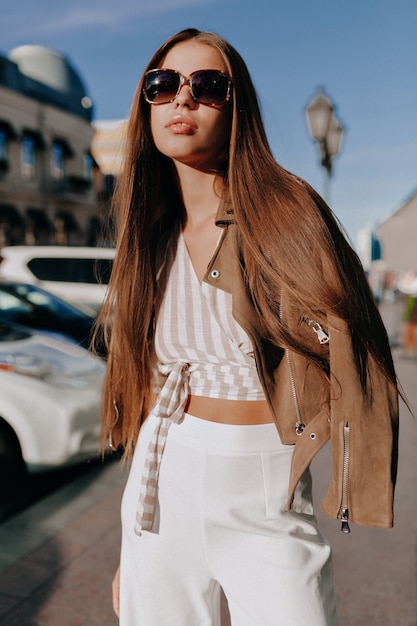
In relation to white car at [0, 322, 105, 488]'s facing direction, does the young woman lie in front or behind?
in front

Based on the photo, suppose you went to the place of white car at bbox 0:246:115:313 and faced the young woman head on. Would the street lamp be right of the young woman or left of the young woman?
left

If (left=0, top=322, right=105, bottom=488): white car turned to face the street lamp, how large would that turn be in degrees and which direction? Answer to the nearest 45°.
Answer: approximately 90° to its left

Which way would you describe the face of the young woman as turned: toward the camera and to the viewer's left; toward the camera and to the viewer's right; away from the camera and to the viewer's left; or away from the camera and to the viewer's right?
toward the camera and to the viewer's left

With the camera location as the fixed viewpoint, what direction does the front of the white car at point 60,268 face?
facing to the right of the viewer

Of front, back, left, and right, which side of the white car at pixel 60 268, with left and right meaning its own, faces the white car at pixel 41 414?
right

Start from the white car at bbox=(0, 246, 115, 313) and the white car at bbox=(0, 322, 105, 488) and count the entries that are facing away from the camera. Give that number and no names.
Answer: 0

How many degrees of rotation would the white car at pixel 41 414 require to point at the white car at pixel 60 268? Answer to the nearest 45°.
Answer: approximately 135° to its left

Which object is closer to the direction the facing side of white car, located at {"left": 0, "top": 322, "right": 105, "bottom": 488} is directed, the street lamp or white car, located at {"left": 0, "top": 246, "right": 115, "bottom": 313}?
the street lamp

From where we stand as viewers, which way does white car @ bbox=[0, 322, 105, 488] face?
facing the viewer and to the right of the viewer

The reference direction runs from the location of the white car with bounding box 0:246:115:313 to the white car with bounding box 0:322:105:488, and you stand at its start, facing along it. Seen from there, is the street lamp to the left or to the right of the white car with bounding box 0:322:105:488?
left
